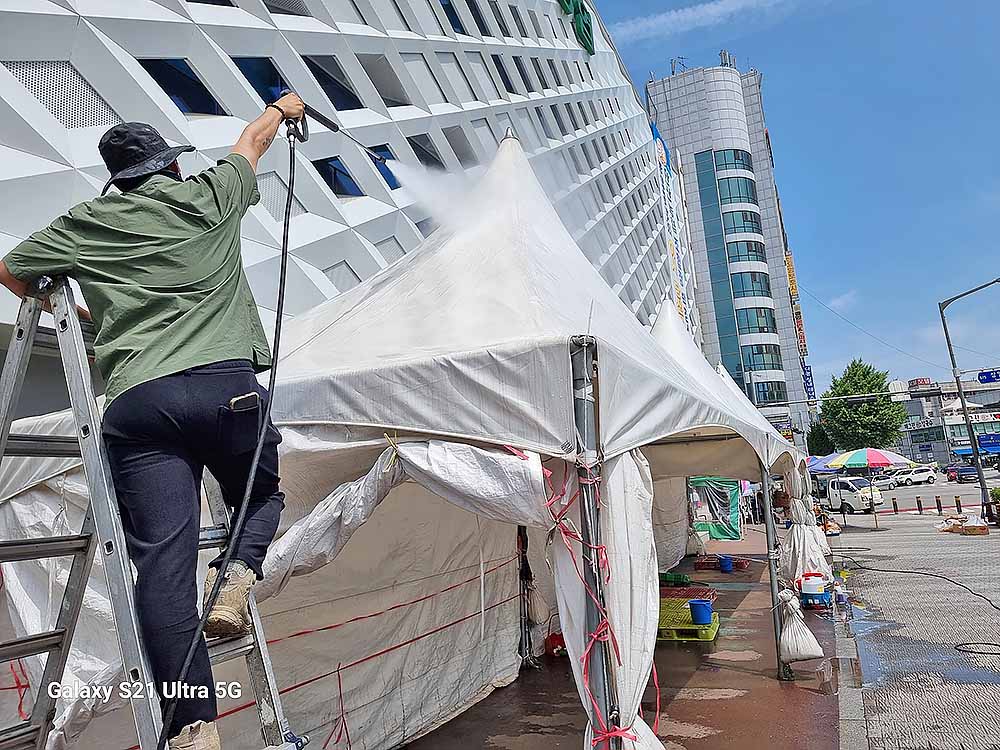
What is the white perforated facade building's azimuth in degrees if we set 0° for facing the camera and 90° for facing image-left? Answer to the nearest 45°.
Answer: approximately 315°

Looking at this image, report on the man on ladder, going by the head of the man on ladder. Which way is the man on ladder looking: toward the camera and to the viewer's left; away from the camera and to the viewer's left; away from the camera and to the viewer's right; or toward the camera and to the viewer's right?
away from the camera and to the viewer's right
